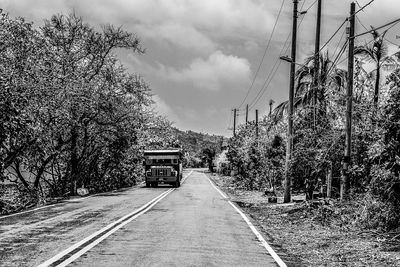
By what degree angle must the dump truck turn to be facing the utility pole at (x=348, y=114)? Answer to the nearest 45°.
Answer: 0° — it already faces it

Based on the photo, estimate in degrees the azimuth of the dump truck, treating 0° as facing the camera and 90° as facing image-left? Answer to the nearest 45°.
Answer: approximately 0°

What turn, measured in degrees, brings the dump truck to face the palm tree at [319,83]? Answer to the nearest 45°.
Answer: approximately 45° to its left

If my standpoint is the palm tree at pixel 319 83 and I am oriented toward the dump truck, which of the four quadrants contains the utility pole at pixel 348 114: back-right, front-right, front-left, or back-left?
back-left
